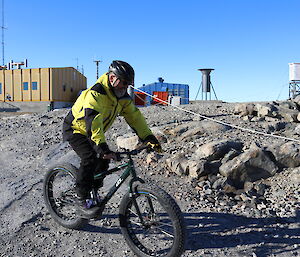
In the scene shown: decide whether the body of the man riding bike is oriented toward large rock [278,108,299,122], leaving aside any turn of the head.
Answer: no

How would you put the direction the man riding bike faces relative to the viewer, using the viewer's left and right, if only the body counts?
facing the viewer and to the right of the viewer

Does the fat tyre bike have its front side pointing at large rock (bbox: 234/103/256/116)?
no

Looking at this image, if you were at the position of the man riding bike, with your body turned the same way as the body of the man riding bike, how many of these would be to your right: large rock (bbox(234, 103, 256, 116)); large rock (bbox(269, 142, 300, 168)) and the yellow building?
0

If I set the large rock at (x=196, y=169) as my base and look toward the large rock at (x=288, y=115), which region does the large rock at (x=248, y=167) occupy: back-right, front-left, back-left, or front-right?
front-right

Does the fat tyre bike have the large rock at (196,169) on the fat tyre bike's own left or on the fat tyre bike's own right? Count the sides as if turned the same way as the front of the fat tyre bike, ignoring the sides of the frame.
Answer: on the fat tyre bike's own left

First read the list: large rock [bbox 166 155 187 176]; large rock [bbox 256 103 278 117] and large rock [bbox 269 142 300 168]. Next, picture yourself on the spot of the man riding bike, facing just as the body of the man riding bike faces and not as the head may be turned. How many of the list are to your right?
0

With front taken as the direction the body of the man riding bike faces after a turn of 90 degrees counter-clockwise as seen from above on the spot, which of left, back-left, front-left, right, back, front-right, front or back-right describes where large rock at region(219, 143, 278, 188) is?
front

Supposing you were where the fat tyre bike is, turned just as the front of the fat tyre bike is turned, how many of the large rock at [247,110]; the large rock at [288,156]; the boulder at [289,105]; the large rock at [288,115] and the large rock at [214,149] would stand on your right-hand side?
0

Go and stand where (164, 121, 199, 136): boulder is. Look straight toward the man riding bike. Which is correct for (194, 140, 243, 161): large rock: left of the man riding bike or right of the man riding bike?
left

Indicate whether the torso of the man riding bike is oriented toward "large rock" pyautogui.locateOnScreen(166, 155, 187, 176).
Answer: no

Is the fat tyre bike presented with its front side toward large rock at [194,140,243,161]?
no

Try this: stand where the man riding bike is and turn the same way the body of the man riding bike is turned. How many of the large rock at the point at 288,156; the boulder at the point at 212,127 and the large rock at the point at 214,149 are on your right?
0

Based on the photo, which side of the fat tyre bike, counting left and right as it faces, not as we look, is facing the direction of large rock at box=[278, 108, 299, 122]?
left
